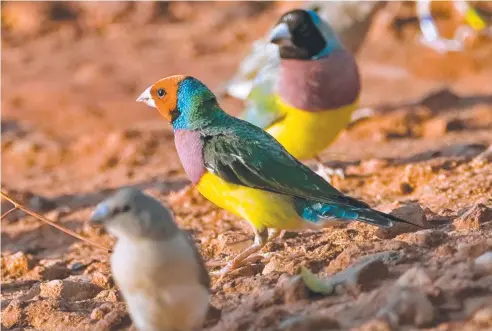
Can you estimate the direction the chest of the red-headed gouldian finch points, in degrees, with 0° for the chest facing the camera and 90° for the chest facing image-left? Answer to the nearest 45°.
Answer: approximately 90°

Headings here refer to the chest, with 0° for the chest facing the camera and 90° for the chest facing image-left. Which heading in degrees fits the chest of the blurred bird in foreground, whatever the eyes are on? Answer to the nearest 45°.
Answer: approximately 45°

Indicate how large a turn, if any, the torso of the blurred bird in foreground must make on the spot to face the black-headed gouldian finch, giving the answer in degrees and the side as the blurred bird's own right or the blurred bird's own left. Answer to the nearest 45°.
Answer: approximately 180°
